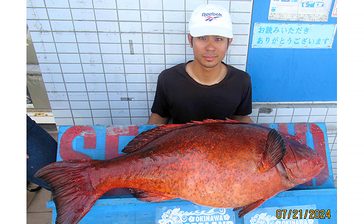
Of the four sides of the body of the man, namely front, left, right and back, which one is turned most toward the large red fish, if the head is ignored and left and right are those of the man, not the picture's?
front

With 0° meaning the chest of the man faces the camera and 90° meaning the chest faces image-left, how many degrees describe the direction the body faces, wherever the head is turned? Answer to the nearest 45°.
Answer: approximately 0°

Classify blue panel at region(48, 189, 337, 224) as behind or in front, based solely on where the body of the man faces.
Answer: in front

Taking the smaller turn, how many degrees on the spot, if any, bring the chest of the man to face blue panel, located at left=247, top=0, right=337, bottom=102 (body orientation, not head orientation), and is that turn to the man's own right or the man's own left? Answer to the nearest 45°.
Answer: approximately 135° to the man's own left

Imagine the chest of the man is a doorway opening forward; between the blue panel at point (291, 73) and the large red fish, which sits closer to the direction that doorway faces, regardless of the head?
the large red fish
